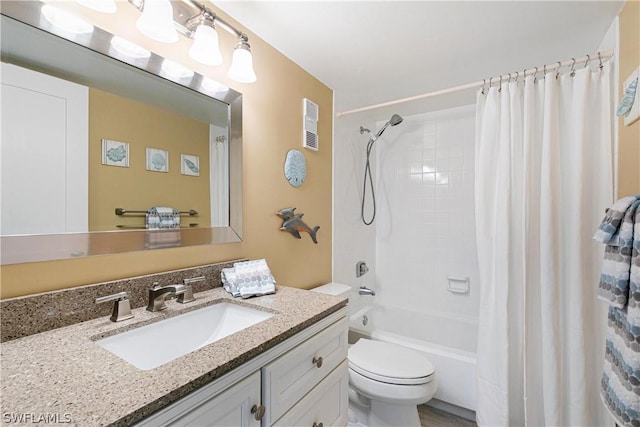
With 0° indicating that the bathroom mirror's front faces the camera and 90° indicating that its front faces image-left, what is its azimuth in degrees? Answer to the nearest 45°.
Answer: approximately 315°

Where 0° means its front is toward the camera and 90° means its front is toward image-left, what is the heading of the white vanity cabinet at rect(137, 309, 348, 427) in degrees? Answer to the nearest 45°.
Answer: approximately 315°

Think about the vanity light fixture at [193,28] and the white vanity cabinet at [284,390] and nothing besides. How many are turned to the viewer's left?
0

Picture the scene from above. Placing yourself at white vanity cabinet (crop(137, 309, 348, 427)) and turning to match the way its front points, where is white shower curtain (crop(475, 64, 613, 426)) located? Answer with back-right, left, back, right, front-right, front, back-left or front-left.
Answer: front-left
